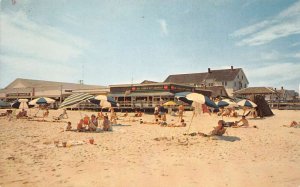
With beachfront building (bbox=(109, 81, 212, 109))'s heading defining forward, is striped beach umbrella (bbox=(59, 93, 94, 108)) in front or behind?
in front

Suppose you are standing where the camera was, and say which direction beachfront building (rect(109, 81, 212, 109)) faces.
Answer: facing the viewer
